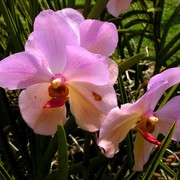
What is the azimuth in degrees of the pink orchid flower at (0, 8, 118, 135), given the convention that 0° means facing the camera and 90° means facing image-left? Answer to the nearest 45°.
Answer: approximately 0°
